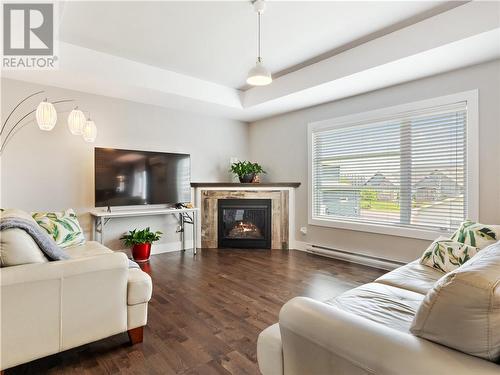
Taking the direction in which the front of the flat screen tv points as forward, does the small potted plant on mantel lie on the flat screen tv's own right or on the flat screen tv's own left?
on the flat screen tv's own left

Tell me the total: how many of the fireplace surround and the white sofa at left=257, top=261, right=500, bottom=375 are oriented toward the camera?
1

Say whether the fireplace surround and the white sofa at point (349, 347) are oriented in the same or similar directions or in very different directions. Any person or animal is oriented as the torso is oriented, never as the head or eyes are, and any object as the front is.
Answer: very different directions

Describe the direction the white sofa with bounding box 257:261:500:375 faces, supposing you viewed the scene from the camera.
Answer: facing away from the viewer and to the left of the viewer

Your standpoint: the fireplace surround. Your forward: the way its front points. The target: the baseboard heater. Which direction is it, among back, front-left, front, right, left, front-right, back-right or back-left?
front-left

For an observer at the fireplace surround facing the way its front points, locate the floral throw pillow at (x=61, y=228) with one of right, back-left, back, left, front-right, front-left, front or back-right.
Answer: front-right

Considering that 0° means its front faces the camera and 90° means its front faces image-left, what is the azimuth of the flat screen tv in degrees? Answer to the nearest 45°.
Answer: approximately 315°

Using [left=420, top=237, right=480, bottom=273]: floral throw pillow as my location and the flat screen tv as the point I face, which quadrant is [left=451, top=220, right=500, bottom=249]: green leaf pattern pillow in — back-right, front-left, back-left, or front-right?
back-right
